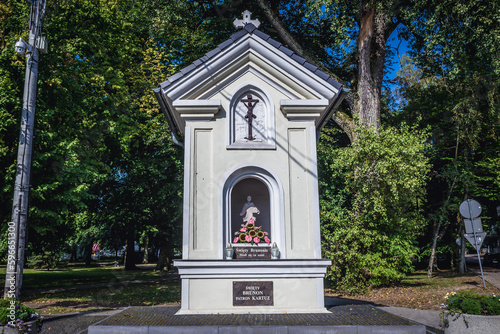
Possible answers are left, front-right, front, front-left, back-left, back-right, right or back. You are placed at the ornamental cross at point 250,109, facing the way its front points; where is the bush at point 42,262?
back-right

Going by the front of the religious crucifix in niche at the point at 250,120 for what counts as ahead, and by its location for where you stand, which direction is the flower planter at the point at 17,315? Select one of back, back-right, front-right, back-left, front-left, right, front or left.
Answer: front-right

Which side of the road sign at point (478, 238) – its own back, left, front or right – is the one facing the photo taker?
back

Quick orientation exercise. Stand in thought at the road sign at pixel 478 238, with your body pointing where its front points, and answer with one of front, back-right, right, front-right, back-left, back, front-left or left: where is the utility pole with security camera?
back-left

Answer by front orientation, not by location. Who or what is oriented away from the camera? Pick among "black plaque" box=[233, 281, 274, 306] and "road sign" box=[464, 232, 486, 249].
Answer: the road sign

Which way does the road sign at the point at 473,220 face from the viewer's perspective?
away from the camera

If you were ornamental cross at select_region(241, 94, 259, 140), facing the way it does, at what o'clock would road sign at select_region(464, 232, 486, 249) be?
The road sign is roughly at 8 o'clock from the ornamental cross.

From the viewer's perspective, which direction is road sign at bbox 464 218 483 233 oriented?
away from the camera

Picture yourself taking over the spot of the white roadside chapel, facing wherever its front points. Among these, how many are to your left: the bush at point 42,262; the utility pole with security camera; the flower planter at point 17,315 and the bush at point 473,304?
1

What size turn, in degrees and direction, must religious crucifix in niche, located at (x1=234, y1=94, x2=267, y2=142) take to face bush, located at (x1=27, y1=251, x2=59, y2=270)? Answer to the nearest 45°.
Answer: approximately 135° to its right

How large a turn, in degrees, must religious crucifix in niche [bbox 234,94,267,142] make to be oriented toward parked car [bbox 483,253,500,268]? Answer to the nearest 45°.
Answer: approximately 135° to its left

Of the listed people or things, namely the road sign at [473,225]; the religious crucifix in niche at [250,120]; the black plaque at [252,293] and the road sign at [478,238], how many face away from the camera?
2

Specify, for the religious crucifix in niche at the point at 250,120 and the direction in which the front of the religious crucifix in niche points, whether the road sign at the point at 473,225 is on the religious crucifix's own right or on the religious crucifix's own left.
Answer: on the religious crucifix's own left

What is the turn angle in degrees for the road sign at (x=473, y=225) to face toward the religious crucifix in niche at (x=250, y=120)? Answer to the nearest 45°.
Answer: approximately 135° to its left

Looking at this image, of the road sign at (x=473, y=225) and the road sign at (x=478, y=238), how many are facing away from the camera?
2

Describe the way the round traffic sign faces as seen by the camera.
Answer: facing away from the viewer

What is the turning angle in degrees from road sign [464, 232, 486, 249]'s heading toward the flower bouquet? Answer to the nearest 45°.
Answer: approximately 135° to its left
